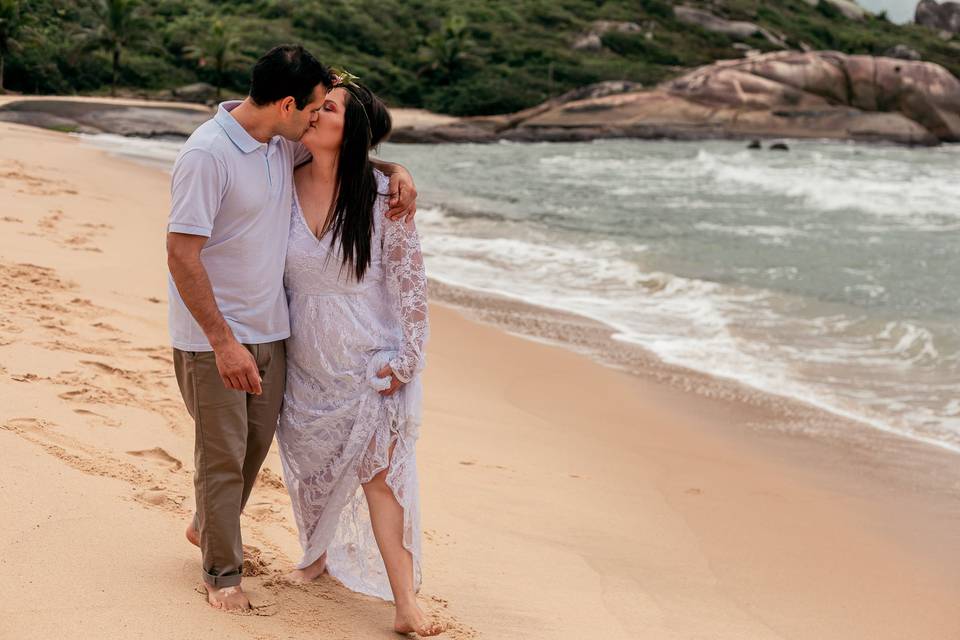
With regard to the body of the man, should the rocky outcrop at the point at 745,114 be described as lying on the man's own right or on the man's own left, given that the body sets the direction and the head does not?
on the man's own left

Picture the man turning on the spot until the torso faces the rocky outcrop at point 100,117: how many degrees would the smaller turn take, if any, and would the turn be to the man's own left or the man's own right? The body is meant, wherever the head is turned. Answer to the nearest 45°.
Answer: approximately 135° to the man's own left

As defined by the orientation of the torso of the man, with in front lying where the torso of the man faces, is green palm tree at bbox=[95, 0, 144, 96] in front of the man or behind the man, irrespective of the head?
behind

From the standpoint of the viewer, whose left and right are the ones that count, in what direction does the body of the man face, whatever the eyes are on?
facing the viewer and to the right of the viewer

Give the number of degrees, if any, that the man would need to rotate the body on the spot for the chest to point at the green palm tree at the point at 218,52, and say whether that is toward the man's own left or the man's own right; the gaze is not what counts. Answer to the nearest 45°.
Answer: approximately 135° to the man's own left

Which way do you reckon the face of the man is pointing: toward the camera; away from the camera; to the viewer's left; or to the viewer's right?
to the viewer's right

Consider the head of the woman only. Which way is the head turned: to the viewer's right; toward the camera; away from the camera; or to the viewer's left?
to the viewer's left
